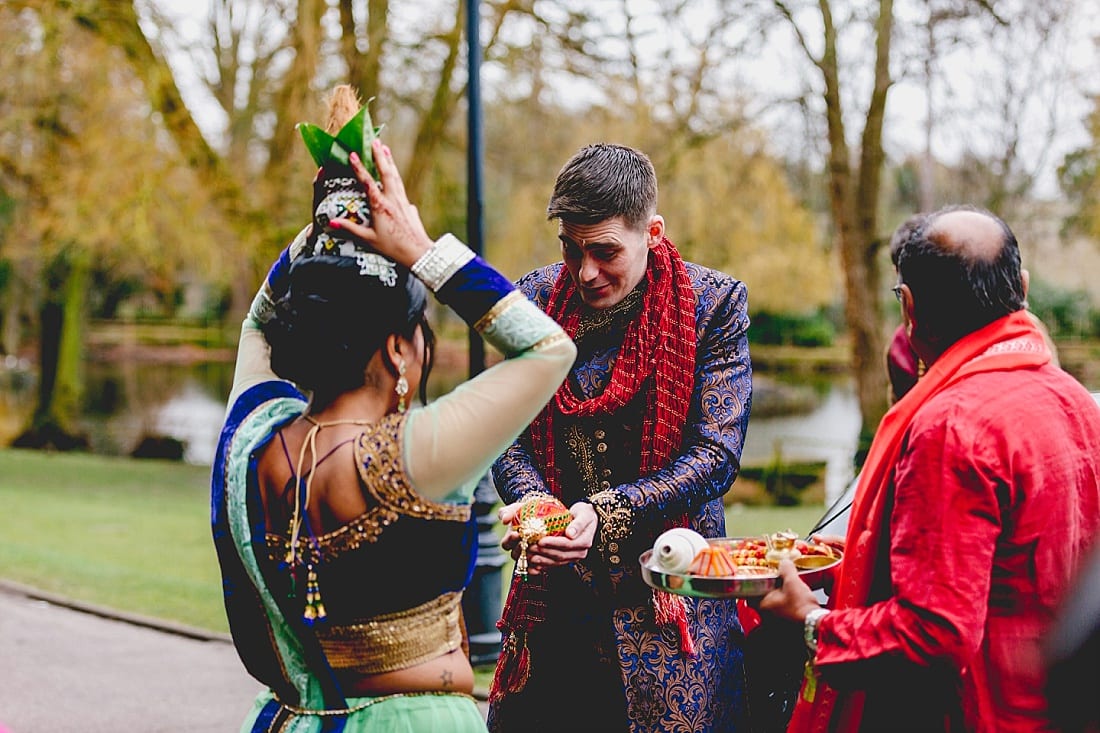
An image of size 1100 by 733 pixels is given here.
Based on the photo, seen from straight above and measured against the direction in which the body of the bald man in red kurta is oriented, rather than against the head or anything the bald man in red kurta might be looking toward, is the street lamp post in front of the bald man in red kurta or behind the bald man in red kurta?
in front

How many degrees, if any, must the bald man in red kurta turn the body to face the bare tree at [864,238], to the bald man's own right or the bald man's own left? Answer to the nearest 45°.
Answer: approximately 45° to the bald man's own right

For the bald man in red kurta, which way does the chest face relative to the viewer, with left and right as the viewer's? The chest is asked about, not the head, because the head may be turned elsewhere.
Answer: facing away from the viewer and to the left of the viewer

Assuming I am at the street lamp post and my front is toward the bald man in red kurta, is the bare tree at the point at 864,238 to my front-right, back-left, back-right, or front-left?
back-left

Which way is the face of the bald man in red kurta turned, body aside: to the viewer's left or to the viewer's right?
to the viewer's left
